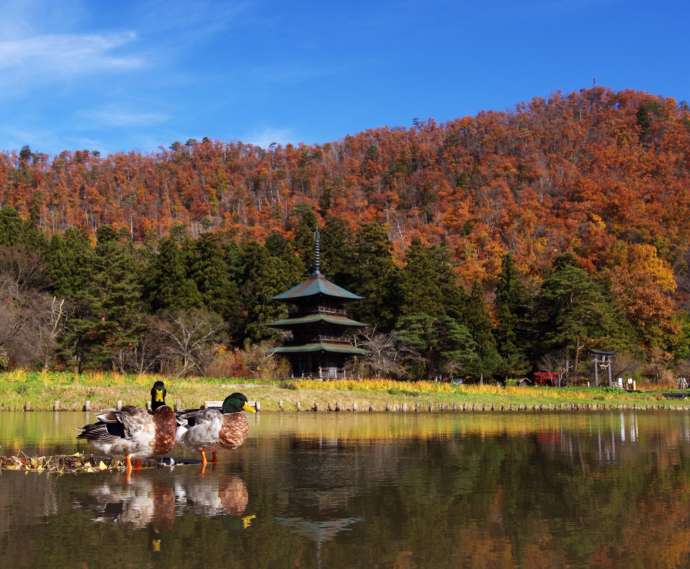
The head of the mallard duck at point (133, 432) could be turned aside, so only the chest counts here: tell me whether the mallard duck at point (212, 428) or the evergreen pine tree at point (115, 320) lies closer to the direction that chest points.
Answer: the mallard duck

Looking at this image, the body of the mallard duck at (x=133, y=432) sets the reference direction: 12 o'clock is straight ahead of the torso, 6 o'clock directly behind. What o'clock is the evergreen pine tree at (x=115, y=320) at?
The evergreen pine tree is roughly at 9 o'clock from the mallard duck.

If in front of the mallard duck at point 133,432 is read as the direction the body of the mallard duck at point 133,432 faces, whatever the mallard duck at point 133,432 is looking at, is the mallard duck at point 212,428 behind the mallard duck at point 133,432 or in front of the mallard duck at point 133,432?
in front

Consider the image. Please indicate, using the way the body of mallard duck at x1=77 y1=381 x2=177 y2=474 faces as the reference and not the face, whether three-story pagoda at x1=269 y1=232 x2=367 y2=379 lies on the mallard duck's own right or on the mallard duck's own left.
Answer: on the mallard duck's own left

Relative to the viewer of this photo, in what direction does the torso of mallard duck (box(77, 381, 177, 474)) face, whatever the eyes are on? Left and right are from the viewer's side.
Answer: facing to the right of the viewer

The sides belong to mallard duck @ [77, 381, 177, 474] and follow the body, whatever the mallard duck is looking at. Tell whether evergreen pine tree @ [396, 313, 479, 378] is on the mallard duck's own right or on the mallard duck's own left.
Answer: on the mallard duck's own left
